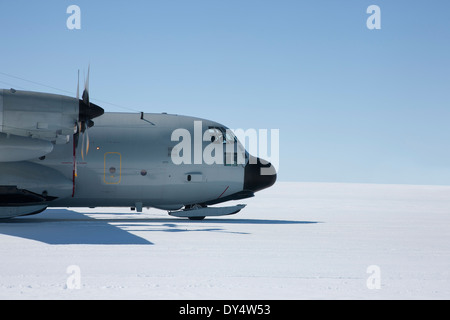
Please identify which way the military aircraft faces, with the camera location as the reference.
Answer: facing to the right of the viewer
